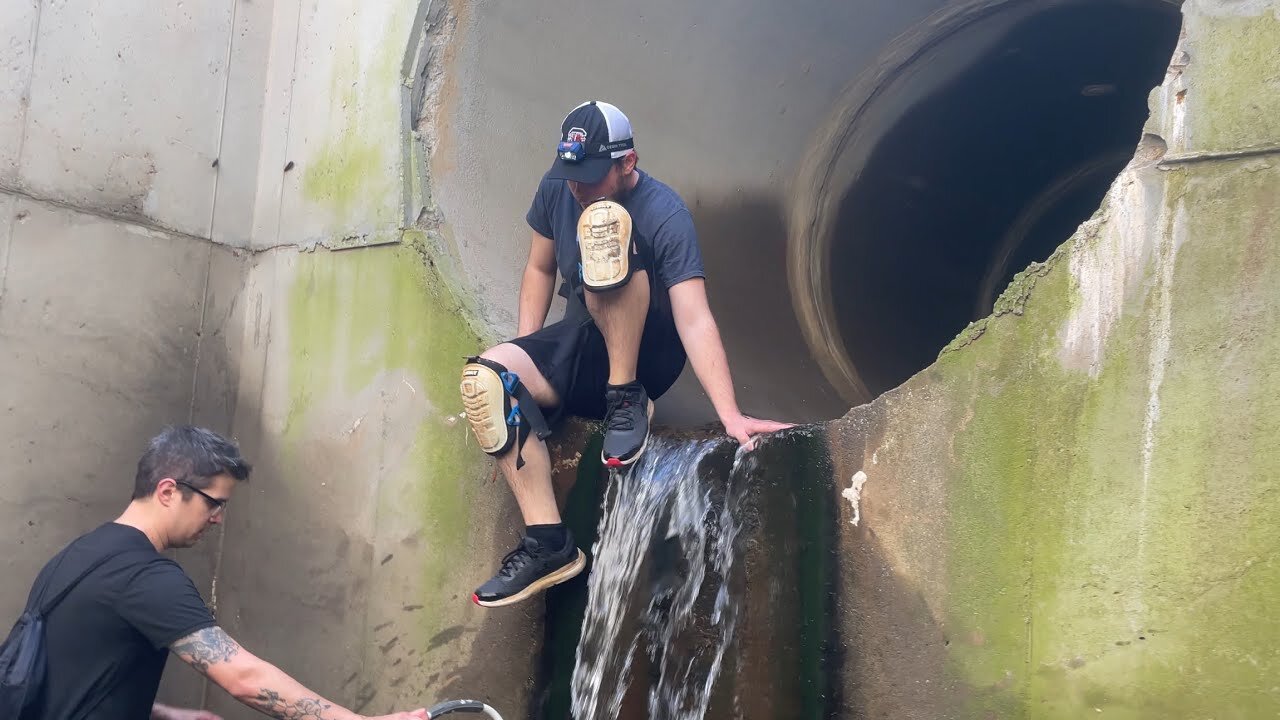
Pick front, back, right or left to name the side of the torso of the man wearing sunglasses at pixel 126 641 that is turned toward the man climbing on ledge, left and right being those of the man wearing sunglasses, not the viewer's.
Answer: front

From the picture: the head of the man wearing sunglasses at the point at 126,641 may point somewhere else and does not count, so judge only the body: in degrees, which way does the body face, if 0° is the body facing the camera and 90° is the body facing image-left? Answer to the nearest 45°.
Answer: approximately 270°

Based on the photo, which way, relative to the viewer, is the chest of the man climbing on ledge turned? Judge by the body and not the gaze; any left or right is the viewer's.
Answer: facing the viewer and to the left of the viewer

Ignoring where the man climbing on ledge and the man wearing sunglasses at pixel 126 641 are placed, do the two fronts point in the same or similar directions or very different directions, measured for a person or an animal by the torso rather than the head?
very different directions

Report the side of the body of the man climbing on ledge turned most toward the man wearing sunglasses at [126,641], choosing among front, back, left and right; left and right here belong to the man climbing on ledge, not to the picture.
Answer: front

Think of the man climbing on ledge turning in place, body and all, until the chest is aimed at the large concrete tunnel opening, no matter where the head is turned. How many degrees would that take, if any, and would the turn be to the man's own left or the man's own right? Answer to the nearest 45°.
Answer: approximately 180°

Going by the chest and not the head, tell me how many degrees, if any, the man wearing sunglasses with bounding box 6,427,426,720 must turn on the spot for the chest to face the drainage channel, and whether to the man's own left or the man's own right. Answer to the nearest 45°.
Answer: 0° — they already face it

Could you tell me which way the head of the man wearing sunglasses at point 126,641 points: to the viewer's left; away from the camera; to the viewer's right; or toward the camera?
to the viewer's right

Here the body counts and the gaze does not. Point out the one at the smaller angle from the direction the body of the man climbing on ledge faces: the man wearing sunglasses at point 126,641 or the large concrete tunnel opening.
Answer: the man wearing sunglasses

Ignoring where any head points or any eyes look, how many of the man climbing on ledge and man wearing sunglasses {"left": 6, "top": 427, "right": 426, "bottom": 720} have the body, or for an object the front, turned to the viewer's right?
1
